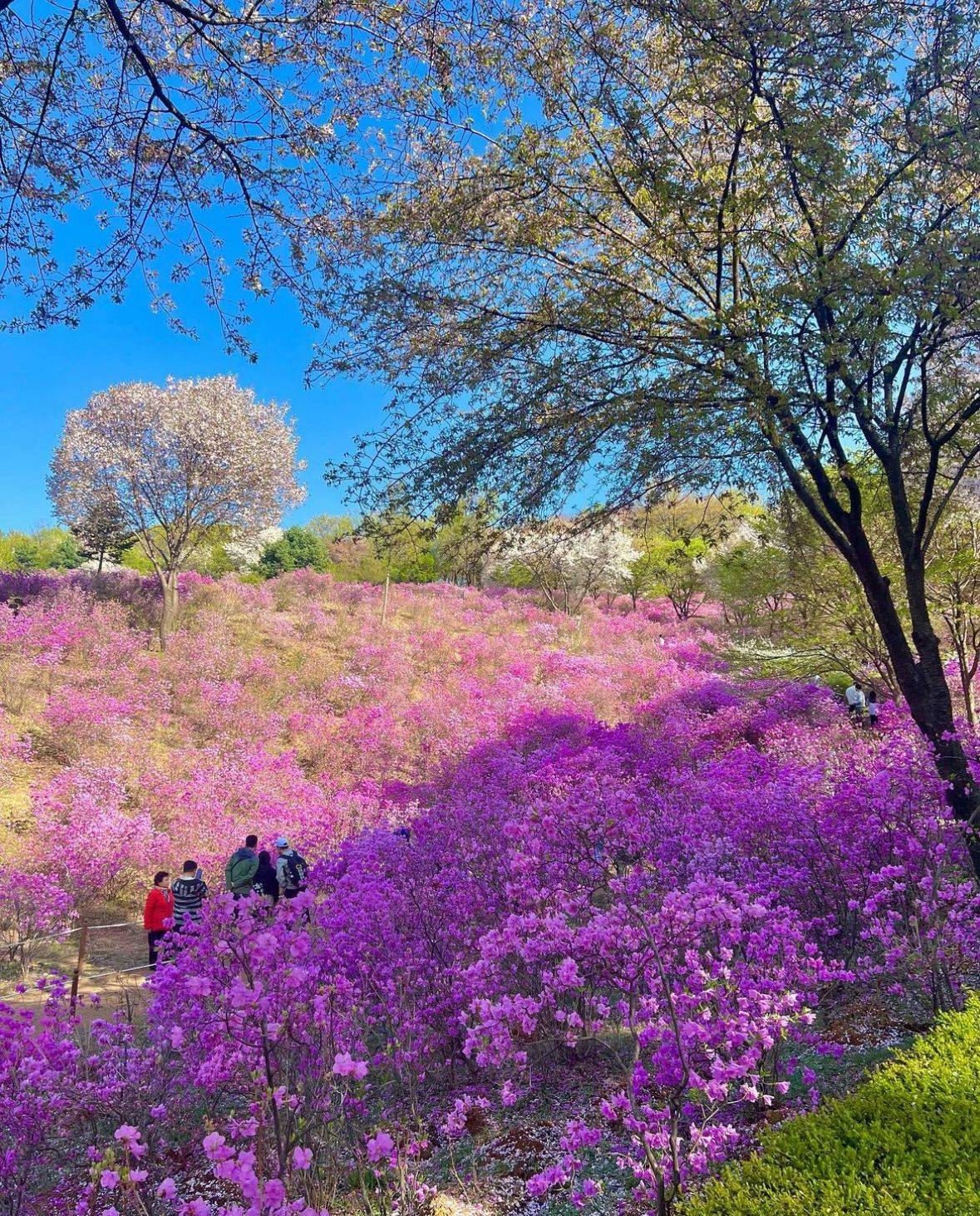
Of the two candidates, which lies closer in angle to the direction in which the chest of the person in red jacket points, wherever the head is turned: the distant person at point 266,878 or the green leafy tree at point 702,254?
the green leafy tree

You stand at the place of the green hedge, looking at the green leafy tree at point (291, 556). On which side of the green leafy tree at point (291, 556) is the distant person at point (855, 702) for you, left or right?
right

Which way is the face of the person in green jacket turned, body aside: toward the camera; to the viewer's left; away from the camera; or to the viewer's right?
away from the camera
